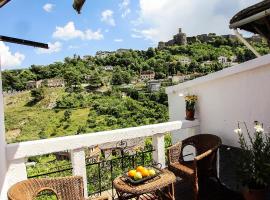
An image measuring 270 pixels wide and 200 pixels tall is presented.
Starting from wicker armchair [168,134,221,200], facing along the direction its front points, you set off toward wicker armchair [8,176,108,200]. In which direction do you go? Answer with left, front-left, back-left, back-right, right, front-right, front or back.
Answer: front

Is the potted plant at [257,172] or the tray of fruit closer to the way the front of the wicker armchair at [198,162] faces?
the tray of fruit

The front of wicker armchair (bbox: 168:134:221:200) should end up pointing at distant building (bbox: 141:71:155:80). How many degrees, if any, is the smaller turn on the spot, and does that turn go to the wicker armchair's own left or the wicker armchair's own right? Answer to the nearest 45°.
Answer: approximately 135° to the wicker armchair's own right

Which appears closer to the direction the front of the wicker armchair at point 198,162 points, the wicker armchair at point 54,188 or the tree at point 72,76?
the wicker armchair

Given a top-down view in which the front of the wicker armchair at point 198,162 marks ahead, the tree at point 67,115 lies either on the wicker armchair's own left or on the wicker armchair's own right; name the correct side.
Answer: on the wicker armchair's own right

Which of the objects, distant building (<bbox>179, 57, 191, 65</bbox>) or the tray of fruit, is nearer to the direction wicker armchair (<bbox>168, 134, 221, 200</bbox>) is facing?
the tray of fruit

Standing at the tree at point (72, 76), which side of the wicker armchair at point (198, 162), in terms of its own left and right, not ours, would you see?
right

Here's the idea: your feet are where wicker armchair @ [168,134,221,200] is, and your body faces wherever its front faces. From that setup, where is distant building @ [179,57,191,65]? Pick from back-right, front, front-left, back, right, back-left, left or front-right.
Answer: back-right

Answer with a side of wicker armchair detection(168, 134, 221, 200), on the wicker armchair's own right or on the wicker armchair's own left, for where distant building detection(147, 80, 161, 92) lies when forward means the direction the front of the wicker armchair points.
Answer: on the wicker armchair's own right

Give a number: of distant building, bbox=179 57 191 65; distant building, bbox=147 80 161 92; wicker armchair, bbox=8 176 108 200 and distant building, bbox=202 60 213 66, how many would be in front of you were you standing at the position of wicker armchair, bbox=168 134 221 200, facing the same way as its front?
1
